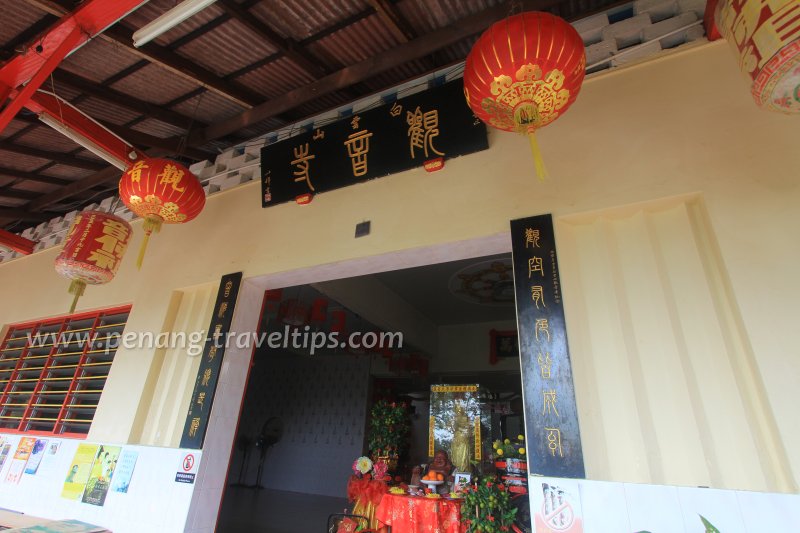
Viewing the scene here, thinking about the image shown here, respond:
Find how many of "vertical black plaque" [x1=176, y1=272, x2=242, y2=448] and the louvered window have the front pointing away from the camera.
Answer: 0

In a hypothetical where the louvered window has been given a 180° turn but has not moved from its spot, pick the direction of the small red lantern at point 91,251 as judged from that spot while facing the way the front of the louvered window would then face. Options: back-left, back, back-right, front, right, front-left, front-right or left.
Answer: back-right

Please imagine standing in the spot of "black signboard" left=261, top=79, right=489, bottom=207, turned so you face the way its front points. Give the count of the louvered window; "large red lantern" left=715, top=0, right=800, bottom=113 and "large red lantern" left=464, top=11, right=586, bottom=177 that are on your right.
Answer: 1

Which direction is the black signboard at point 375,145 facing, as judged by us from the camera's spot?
facing the viewer and to the left of the viewer

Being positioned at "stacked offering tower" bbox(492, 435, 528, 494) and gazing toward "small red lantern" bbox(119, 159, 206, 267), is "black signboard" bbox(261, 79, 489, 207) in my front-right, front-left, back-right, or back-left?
front-left

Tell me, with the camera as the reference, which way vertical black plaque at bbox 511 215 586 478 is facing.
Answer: facing the viewer

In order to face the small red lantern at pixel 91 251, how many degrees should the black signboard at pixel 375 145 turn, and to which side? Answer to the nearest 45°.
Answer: approximately 45° to its right

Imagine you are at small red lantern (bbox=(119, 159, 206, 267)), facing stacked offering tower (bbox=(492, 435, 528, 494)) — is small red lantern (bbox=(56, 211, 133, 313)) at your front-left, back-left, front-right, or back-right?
back-left

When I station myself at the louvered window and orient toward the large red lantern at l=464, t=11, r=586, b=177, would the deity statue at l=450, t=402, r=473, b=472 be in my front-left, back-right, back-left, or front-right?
front-left

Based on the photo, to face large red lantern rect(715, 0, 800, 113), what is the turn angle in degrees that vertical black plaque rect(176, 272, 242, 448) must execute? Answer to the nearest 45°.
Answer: approximately 90° to its left

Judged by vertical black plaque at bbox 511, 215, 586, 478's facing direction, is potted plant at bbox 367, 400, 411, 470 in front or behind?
behind

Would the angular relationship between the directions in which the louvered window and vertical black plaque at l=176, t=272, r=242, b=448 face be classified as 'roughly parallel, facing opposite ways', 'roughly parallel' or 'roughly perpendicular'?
roughly parallel

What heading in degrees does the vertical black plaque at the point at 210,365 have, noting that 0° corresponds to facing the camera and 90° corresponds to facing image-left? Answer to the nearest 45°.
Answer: approximately 45°

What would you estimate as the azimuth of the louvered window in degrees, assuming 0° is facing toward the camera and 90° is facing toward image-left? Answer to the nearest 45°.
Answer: approximately 45°

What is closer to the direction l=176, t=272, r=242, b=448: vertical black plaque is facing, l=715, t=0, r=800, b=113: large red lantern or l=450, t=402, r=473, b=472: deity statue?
the large red lantern

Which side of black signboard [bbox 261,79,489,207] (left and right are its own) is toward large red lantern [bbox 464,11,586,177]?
left
